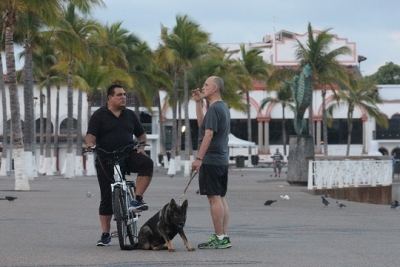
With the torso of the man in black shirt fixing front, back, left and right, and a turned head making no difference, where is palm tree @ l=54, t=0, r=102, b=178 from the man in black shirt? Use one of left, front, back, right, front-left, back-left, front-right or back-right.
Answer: back

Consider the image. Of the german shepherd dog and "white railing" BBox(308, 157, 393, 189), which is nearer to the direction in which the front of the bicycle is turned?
the german shepherd dog

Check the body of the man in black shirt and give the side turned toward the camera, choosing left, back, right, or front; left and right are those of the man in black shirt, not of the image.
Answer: front

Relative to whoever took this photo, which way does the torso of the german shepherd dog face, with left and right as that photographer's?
facing the viewer and to the right of the viewer

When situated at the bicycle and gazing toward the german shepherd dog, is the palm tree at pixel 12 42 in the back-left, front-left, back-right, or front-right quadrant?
back-left

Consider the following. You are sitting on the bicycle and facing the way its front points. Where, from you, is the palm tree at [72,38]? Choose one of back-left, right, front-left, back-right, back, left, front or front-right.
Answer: back

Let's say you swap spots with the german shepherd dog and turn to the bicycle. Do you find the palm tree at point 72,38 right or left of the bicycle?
right

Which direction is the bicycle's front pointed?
toward the camera
